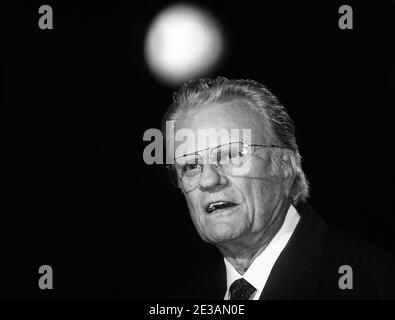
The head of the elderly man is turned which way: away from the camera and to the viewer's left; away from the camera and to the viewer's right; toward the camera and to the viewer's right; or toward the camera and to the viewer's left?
toward the camera and to the viewer's left

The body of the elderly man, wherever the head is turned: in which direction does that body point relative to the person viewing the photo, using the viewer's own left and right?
facing the viewer and to the left of the viewer
